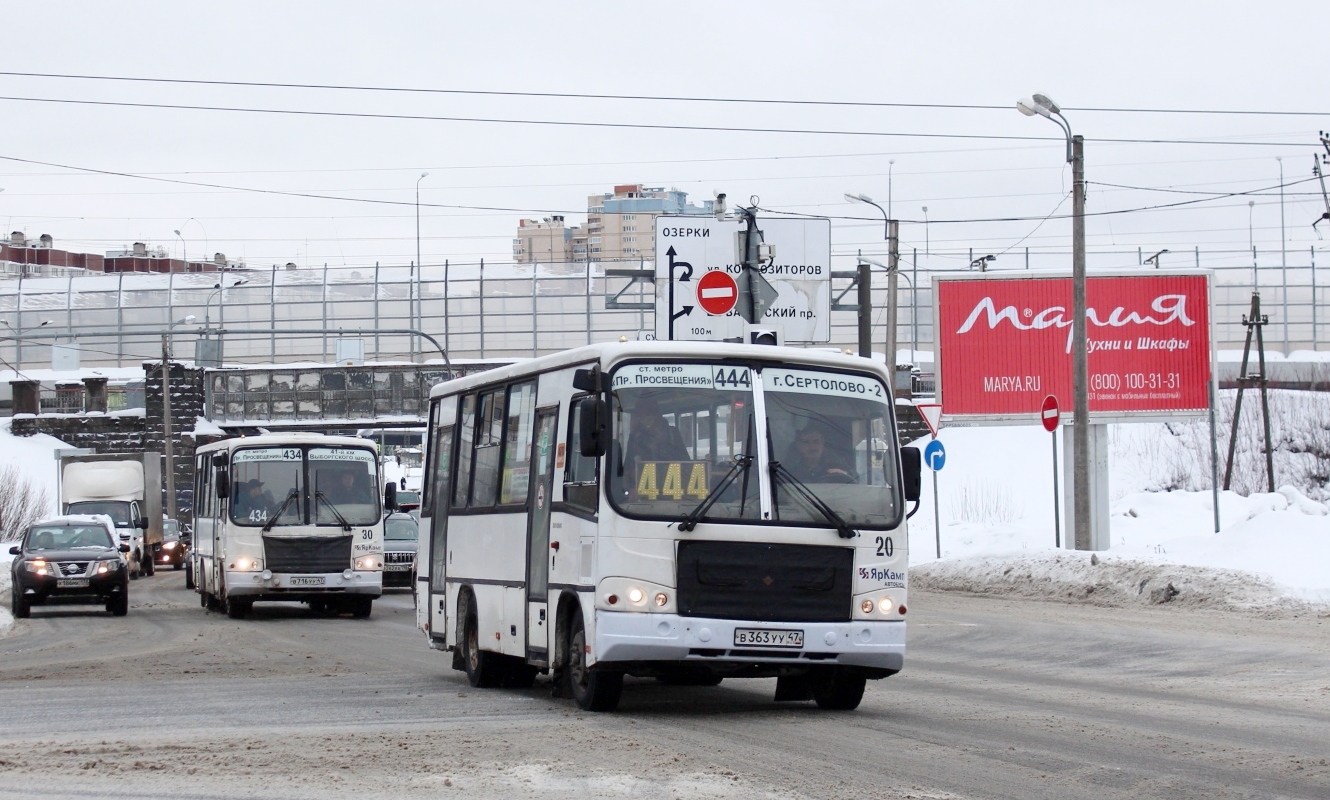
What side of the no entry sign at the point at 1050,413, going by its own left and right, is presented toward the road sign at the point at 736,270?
right

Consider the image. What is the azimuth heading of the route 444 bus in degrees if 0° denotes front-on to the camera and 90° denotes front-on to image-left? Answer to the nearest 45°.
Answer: approximately 315°

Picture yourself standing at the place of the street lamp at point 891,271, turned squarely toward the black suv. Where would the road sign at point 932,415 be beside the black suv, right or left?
left

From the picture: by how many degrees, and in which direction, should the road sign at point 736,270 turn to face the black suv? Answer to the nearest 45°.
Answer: approximately 45° to its right
